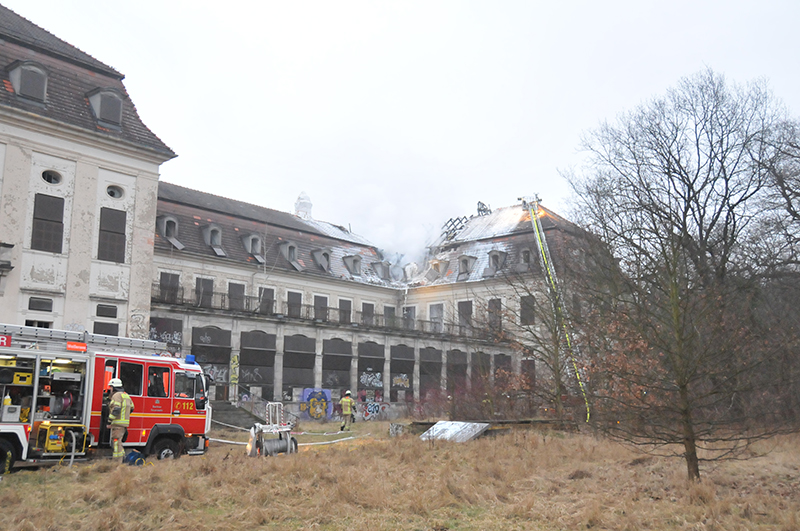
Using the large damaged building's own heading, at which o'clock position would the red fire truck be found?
The red fire truck is roughly at 1 o'clock from the large damaged building.

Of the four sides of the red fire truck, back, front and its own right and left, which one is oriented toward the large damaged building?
left

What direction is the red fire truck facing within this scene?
to the viewer's right

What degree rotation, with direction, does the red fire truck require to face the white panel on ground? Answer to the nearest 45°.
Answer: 0° — it already faces it

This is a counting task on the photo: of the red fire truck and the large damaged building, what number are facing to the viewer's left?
0

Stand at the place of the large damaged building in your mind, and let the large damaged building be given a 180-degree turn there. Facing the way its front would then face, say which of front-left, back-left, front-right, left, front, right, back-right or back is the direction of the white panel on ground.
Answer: back

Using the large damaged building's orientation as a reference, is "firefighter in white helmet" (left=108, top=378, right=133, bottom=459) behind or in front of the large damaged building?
in front

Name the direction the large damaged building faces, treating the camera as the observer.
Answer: facing the viewer and to the right of the viewer
